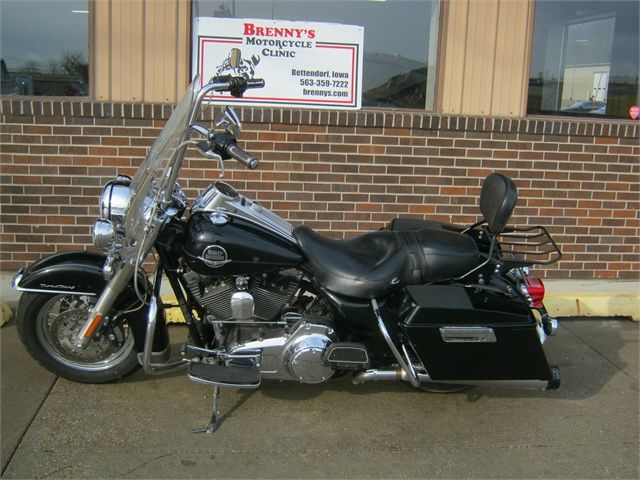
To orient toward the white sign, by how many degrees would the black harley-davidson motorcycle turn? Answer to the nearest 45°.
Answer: approximately 90° to its right

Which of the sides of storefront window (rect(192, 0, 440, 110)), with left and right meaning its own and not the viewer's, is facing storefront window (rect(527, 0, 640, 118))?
left

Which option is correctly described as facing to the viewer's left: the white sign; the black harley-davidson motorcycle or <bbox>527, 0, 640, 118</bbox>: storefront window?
the black harley-davidson motorcycle

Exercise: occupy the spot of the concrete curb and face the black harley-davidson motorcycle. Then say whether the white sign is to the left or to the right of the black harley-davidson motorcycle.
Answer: right

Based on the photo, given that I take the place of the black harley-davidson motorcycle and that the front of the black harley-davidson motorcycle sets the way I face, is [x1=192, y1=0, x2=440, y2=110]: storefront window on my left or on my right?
on my right

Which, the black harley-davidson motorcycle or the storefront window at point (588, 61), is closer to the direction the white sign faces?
the black harley-davidson motorcycle

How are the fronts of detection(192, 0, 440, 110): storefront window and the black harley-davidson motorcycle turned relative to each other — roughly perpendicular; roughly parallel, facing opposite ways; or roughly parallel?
roughly perpendicular

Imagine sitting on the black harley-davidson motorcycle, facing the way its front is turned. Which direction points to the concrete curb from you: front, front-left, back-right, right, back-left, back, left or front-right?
back-right

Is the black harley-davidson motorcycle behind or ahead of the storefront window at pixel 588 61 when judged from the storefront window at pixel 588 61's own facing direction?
ahead

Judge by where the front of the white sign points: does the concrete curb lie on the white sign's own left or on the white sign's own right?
on the white sign's own left

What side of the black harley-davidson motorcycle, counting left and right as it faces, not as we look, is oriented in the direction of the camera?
left

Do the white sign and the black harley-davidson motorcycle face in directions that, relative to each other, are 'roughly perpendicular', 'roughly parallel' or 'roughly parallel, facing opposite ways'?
roughly perpendicular

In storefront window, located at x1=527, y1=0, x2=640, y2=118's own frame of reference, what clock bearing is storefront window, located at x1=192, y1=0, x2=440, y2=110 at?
storefront window, located at x1=192, y1=0, x2=440, y2=110 is roughly at 2 o'clock from storefront window, located at x1=527, y1=0, x2=640, y2=118.

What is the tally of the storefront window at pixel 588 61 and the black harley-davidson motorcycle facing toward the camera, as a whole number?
1
